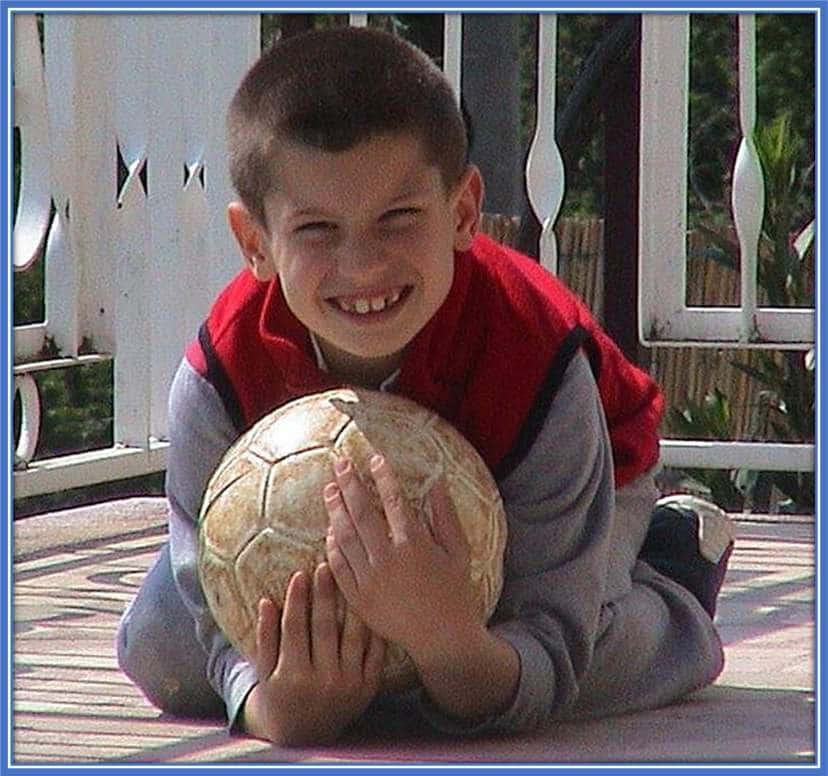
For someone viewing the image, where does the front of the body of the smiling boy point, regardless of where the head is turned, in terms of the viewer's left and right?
facing the viewer

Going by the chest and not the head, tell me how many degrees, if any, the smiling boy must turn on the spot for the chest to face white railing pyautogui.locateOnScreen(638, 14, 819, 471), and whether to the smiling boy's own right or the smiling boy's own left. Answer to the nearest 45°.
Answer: approximately 180°

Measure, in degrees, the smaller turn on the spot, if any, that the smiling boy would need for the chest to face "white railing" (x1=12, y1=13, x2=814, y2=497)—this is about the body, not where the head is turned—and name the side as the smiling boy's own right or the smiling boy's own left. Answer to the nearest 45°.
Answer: approximately 180°
